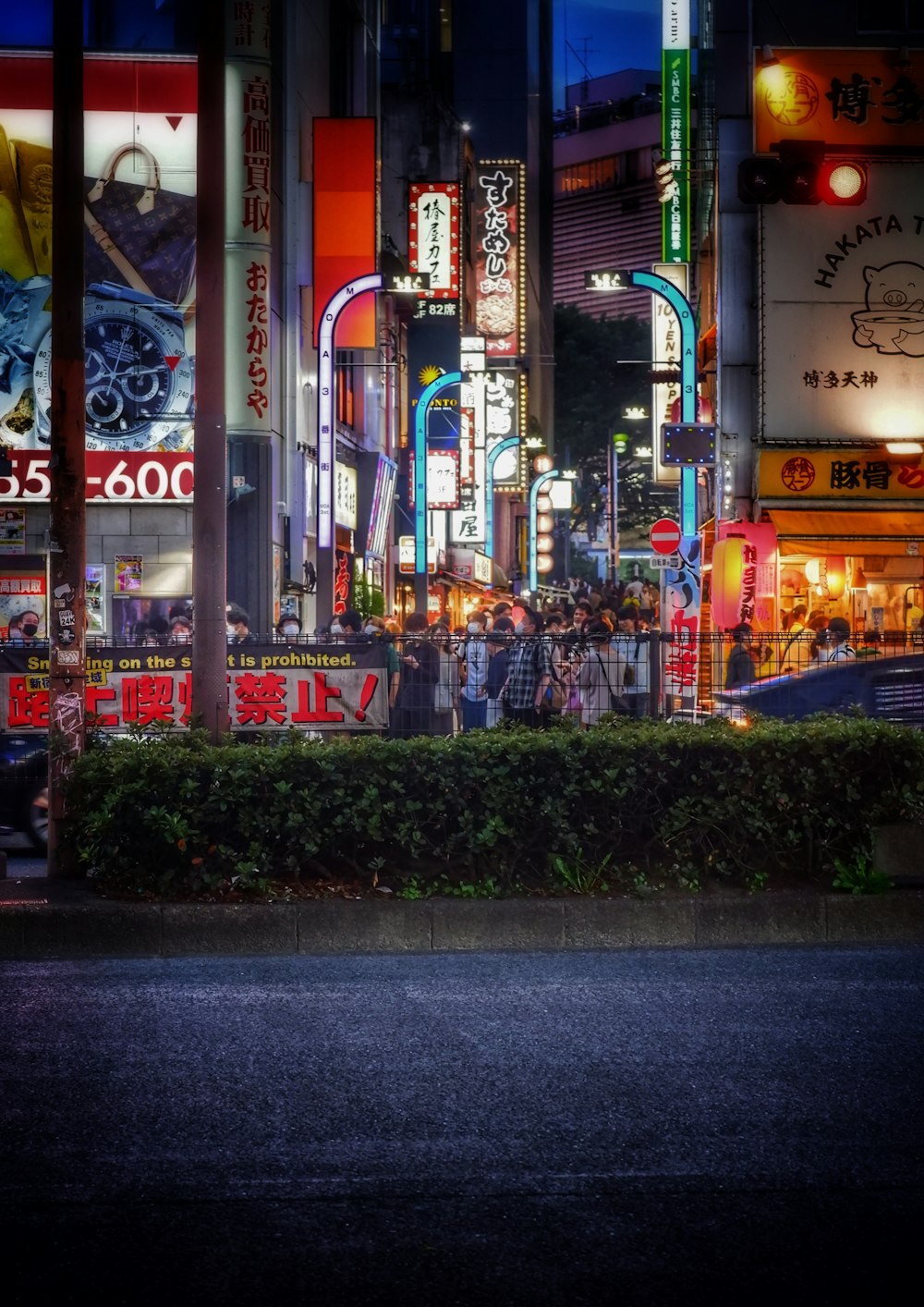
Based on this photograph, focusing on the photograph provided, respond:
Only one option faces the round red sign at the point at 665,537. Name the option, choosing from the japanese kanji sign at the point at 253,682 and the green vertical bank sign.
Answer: the green vertical bank sign

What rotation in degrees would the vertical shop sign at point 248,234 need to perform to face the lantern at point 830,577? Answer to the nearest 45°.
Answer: approximately 90° to its left

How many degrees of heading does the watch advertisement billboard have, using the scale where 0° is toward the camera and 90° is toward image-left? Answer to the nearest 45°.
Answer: approximately 0°

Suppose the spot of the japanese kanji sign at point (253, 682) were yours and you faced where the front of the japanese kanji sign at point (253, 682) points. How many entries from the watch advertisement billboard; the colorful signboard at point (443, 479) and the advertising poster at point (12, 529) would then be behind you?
3

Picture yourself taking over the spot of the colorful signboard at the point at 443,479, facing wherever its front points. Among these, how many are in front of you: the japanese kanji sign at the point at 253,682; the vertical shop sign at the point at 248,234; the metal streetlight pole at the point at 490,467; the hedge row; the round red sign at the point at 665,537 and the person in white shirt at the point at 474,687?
5

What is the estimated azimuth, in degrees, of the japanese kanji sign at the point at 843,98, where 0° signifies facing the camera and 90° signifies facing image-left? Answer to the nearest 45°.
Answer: approximately 0°

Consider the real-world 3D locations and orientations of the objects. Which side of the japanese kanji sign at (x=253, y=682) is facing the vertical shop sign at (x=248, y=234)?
back
